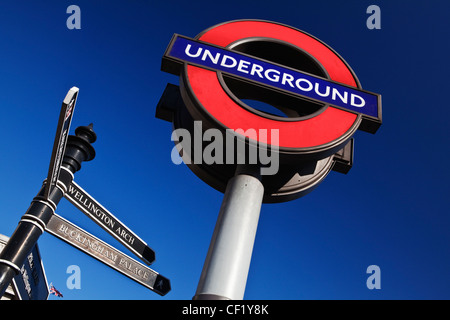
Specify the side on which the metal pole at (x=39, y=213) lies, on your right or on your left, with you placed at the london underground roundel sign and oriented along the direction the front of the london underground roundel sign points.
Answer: on your right

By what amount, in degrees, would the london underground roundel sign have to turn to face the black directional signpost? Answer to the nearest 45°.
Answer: approximately 135° to its right

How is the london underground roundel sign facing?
toward the camera
